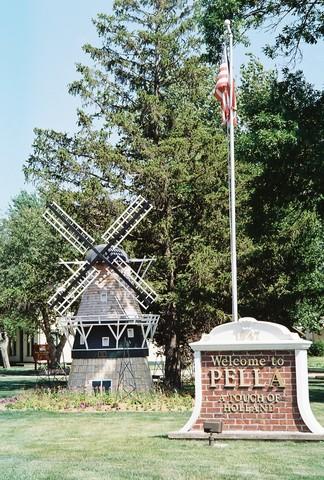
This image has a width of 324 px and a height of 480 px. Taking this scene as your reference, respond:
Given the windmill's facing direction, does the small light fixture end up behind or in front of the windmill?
in front

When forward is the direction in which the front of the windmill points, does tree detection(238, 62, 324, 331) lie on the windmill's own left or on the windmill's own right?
on the windmill's own left

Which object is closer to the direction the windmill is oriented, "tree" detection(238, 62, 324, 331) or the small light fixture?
the small light fixture

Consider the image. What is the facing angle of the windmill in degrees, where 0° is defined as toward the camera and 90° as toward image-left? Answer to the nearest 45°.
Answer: approximately 0°
